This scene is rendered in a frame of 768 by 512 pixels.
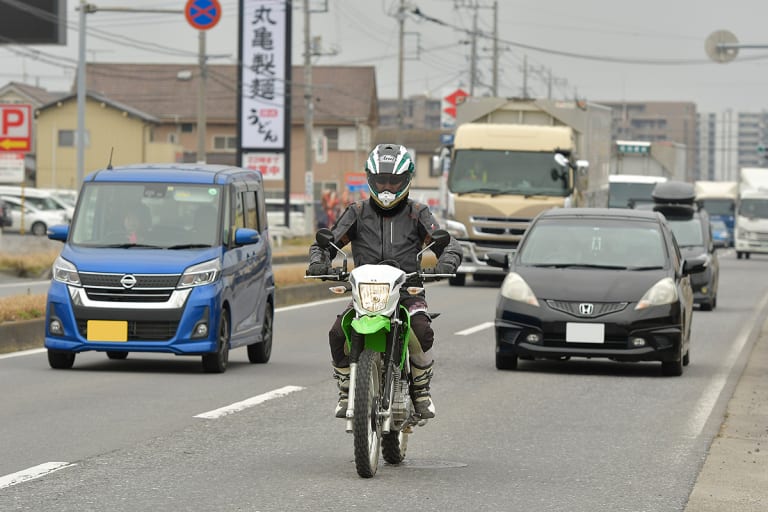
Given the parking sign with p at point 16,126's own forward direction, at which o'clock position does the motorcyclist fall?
The motorcyclist is roughly at 12 o'clock from the parking sign with p.

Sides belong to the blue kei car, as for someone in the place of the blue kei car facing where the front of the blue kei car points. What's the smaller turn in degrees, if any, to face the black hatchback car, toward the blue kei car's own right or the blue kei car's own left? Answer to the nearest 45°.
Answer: approximately 90° to the blue kei car's own left

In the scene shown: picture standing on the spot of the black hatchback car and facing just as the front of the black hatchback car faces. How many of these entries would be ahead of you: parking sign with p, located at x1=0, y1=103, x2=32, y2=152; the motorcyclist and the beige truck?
1

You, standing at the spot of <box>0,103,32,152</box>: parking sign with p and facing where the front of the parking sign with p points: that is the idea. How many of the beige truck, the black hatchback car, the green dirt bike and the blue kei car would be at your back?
0

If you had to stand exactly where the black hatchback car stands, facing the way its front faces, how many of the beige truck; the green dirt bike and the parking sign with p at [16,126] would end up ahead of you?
1

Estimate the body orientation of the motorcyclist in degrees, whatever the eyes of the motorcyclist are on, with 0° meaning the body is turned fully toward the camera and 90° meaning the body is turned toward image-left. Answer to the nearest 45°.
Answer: approximately 0°

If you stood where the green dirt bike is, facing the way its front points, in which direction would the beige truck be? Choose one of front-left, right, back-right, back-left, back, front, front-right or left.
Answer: back

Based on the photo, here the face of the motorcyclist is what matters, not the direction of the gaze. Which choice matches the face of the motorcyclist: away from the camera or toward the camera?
toward the camera

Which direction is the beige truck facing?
toward the camera

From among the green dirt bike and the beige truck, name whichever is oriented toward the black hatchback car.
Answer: the beige truck

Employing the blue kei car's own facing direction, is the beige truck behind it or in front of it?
behind

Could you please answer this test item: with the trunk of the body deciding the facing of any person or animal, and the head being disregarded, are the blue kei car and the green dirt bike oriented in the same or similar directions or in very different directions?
same or similar directions

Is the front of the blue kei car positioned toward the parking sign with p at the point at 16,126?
no

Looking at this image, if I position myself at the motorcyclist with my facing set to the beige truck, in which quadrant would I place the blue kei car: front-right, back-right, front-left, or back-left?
front-left

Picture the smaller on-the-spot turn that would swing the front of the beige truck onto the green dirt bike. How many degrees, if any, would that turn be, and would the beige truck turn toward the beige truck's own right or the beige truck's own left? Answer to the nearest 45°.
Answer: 0° — it already faces it

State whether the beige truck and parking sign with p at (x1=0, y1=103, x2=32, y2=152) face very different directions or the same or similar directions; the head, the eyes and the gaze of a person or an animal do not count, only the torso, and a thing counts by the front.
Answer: same or similar directions

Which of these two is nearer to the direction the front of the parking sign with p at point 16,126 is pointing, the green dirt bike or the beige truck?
the green dirt bike

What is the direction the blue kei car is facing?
toward the camera

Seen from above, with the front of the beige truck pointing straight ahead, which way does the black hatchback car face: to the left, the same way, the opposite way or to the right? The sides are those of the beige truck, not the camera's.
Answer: the same way

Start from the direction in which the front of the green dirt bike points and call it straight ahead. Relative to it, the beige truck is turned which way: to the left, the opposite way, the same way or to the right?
the same way
